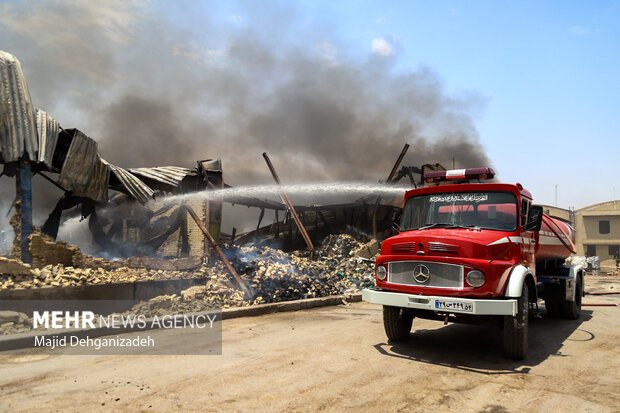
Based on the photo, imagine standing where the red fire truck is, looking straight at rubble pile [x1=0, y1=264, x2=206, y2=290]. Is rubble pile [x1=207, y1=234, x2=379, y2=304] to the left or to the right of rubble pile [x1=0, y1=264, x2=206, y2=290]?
right

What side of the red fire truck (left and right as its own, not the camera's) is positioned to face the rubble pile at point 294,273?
right

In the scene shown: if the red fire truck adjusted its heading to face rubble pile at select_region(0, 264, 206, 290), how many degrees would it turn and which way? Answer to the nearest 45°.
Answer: approximately 45° to its right

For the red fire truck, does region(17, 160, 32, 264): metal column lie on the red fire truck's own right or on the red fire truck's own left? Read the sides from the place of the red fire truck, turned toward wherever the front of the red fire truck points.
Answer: on the red fire truck's own right

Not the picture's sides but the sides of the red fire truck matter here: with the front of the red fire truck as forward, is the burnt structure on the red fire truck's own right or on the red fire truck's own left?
on the red fire truck's own right

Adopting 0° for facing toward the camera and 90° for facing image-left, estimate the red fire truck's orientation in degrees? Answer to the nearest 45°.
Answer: approximately 45°
